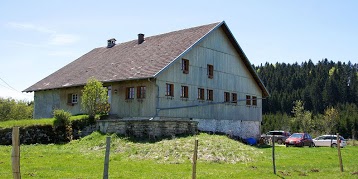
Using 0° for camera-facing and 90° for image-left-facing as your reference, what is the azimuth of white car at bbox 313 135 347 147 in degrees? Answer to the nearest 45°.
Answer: approximately 90°

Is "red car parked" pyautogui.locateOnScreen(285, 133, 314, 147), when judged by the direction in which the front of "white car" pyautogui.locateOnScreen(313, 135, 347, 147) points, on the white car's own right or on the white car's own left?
on the white car's own left

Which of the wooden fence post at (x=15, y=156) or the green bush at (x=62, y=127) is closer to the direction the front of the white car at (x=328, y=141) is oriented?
the green bush

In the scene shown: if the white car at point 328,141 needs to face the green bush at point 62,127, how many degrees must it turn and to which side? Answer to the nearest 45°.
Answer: approximately 45° to its left

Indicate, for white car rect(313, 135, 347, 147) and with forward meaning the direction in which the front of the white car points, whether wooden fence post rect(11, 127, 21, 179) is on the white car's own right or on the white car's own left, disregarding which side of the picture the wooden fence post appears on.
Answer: on the white car's own left
